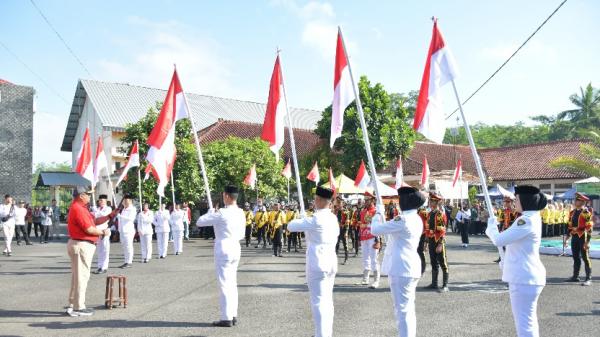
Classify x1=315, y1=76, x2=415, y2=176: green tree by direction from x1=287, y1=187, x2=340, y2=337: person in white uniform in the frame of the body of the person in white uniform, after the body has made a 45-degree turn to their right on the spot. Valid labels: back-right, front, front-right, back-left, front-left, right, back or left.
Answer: front

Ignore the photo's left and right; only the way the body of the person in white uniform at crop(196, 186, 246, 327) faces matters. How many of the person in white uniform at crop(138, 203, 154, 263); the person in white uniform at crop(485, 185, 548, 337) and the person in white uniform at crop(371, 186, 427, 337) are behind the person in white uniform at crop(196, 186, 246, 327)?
2

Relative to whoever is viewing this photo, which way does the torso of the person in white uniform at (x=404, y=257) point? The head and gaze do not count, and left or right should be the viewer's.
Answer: facing away from the viewer and to the left of the viewer

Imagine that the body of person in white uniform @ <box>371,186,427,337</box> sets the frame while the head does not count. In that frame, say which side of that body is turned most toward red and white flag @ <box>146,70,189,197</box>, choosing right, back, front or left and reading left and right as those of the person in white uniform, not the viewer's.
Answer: front

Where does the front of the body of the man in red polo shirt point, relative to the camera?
to the viewer's right

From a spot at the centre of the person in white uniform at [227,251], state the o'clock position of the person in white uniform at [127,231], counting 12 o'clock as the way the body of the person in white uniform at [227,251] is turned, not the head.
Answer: the person in white uniform at [127,231] is roughly at 1 o'clock from the person in white uniform at [227,251].

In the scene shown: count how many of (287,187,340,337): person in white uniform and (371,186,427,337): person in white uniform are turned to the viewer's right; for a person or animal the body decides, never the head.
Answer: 0

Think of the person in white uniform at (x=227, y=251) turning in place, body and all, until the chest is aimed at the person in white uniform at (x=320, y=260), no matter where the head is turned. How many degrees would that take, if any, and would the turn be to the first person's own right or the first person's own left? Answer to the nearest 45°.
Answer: approximately 180°

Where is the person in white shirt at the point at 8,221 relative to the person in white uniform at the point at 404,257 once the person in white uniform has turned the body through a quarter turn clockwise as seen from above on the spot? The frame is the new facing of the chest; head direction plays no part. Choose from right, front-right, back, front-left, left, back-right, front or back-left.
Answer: left

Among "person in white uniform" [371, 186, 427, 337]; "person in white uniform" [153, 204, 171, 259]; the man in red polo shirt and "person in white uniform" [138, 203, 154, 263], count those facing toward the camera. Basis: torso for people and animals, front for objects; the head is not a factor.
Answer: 2

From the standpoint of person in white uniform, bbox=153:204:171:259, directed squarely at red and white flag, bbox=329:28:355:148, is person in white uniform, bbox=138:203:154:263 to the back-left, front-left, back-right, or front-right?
front-right

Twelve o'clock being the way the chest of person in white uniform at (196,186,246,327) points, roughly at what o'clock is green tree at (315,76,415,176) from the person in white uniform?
The green tree is roughly at 2 o'clock from the person in white uniform.

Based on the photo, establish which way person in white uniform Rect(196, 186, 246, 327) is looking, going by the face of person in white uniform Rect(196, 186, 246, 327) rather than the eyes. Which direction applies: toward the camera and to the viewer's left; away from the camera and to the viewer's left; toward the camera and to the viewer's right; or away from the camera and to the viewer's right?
away from the camera and to the viewer's left

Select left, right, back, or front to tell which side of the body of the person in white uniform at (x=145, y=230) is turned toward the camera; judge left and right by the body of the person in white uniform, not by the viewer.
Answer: front

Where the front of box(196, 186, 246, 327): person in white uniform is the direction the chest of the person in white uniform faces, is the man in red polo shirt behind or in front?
in front

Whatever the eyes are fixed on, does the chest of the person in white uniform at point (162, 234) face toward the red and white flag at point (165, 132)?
yes

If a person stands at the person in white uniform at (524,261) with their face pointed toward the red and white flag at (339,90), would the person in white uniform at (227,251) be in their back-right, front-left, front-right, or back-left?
front-left
